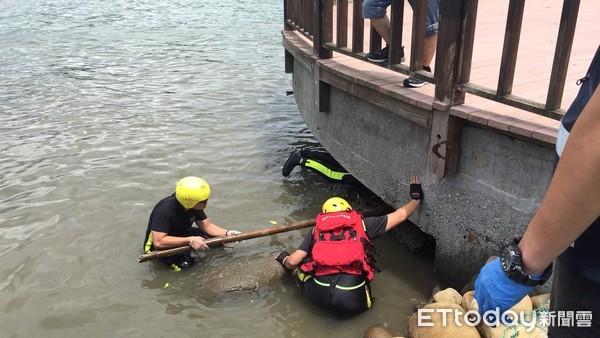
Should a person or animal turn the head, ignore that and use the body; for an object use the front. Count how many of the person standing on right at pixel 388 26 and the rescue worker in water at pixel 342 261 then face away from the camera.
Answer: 1

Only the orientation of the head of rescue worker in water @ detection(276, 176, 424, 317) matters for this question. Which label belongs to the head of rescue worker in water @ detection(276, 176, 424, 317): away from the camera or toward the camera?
away from the camera

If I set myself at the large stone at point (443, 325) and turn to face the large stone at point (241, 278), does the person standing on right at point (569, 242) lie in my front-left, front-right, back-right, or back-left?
back-left

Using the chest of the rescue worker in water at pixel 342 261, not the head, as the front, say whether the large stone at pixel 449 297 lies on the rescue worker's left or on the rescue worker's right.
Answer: on the rescue worker's right

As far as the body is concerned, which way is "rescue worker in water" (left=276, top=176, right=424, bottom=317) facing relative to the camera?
away from the camera

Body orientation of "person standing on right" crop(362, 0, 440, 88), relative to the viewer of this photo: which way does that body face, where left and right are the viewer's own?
facing the viewer and to the left of the viewer

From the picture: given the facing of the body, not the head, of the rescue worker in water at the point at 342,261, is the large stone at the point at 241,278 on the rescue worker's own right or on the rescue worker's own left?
on the rescue worker's own left

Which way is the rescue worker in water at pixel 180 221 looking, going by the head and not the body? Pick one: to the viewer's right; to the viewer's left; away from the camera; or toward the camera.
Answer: to the viewer's right

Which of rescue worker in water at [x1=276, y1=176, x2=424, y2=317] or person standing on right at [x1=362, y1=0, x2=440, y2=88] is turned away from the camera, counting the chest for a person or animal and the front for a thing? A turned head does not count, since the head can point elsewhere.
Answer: the rescue worker in water

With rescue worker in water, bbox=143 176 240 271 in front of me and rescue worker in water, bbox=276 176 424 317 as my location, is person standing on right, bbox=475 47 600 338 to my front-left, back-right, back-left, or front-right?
back-left

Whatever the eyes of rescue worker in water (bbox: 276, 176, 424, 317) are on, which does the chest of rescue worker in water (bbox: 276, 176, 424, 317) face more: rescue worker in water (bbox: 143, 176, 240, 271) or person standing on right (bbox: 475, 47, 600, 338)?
the rescue worker in water
